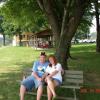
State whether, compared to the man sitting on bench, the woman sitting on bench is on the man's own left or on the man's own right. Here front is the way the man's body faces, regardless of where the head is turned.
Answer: on the man's own left

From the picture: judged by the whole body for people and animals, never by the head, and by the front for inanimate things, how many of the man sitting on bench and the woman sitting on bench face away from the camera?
0

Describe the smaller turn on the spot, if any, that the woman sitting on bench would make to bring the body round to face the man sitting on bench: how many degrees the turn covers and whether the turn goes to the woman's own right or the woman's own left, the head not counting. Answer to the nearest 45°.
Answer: approximately 45° to the woman's own right

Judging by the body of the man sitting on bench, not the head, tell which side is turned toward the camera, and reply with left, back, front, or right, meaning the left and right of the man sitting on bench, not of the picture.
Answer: front

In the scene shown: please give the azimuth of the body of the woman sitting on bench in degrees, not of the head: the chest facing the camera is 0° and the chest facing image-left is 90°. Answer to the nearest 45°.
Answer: approximately 45°
